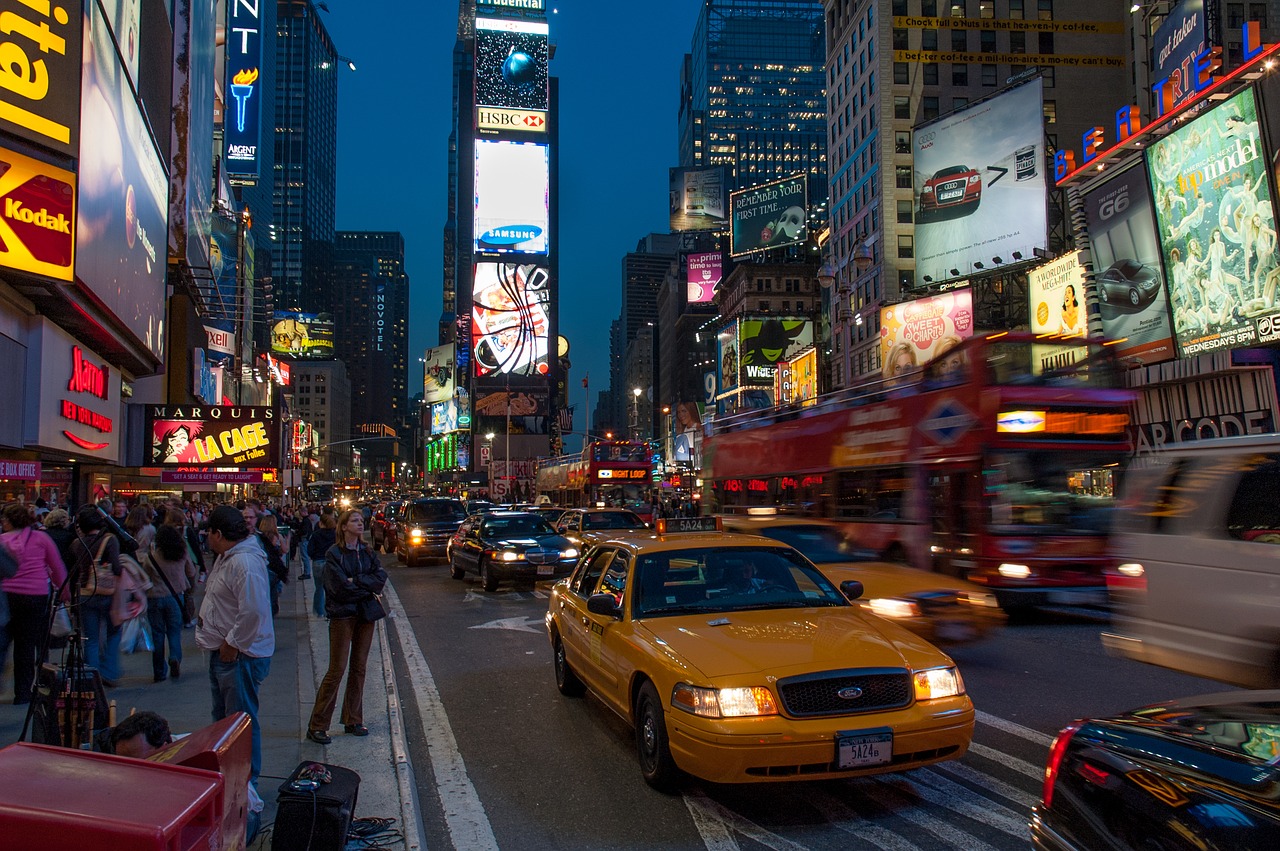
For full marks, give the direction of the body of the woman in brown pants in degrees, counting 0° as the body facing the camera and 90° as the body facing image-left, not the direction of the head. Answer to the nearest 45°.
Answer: approximately 315°

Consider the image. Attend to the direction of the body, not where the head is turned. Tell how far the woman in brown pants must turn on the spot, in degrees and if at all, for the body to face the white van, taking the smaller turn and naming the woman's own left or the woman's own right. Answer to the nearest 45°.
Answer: approximately 45° to the woman's own left

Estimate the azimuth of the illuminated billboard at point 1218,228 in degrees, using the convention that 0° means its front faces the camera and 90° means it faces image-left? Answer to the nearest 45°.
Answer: approximately 45°

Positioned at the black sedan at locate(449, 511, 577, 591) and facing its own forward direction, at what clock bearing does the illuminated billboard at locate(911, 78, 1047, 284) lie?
The illuminated billboard is roughly at 9 o'clock from the black sedan.

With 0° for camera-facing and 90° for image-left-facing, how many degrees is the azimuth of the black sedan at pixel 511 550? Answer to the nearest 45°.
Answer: approximately 315°

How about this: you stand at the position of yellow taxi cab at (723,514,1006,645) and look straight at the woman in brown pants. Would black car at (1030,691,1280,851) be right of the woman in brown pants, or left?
left
